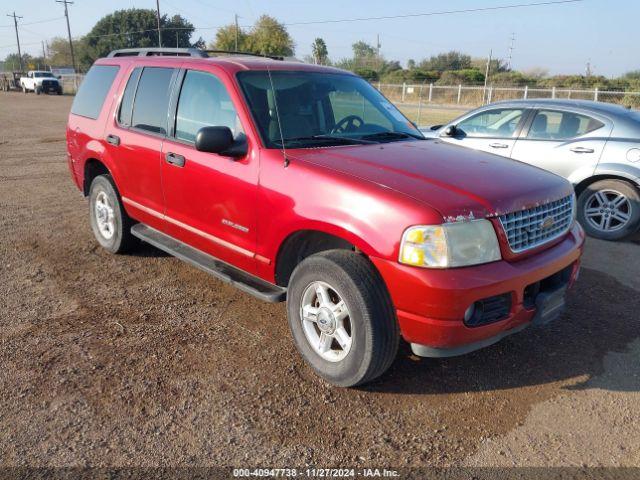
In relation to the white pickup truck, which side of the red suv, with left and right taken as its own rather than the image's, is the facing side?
back

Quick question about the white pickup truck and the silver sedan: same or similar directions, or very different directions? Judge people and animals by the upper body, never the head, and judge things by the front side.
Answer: very different directions

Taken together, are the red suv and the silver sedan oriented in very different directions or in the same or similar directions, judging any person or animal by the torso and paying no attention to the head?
very different directions

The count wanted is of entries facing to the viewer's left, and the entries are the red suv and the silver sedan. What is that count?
1

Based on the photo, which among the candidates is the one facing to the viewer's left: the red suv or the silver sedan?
the silver sedan

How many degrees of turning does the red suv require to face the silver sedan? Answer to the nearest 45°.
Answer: approximately 90° to its left

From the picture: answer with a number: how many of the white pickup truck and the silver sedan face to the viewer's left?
1

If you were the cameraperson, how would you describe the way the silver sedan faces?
facing to the left of the viewer
